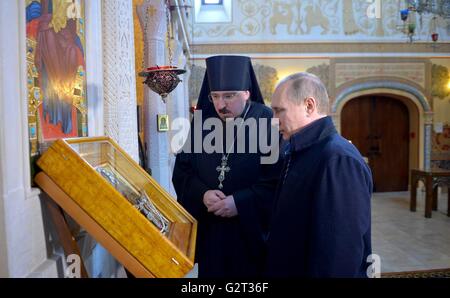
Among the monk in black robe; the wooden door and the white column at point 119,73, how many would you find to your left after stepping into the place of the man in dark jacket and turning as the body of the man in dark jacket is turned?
0

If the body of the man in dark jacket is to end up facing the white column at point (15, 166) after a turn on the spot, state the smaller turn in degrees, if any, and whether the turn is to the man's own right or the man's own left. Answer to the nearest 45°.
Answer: approximately 45° to the man's own left

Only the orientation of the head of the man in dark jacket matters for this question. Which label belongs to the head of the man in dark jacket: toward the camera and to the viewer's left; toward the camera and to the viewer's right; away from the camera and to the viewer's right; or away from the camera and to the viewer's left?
toward the camera and to the viewer's left

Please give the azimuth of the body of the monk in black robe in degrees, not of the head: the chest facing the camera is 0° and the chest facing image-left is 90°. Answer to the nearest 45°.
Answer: approximately 45°

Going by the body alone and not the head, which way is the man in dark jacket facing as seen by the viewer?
to the viewer's left

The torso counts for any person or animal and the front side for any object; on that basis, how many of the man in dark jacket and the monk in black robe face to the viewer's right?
0

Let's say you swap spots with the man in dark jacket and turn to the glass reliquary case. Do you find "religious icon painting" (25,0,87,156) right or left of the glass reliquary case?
right

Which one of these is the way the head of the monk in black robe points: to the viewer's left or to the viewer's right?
to the viewer's left

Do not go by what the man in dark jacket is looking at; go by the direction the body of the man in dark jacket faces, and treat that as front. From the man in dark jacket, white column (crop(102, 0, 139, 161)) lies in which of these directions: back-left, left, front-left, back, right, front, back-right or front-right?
front-right

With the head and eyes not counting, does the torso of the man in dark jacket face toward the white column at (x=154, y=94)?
no

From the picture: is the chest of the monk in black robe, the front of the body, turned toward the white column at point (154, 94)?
no

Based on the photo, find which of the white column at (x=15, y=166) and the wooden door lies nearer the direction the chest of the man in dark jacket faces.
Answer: the white column

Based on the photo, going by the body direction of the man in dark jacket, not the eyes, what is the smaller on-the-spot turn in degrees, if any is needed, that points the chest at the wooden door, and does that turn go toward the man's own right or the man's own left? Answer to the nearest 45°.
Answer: approximately 90° to the man's own right
